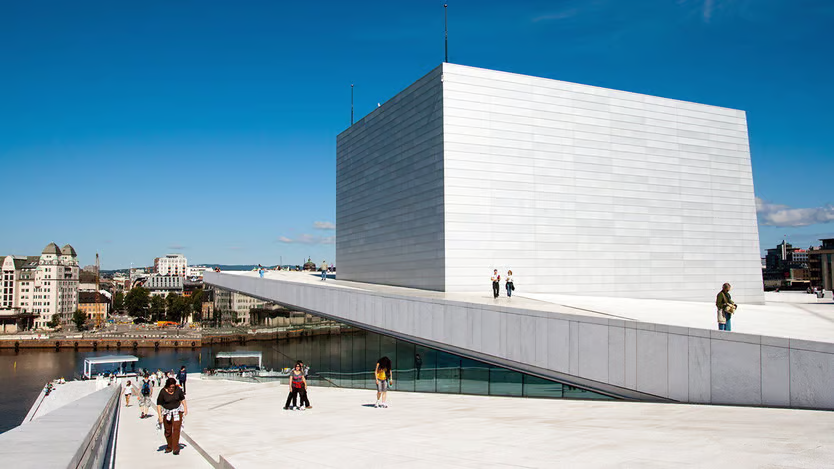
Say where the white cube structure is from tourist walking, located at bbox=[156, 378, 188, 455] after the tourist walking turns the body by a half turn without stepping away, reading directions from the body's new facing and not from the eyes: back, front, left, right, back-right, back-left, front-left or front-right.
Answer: front-right

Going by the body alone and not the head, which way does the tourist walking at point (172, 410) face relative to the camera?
toward the camera

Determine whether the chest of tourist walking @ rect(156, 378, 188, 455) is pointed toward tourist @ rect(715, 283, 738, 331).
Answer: no
